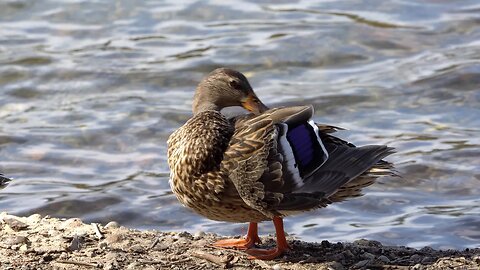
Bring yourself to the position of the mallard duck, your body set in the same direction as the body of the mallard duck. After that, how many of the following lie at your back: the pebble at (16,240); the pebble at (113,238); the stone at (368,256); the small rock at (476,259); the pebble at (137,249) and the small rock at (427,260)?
3

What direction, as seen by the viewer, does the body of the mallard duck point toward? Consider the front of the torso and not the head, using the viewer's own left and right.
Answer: facing to the left of the viewer

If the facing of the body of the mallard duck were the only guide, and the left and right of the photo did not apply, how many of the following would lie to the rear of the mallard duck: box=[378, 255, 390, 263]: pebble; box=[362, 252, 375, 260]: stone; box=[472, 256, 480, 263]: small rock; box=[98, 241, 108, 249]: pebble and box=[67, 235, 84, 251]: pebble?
3

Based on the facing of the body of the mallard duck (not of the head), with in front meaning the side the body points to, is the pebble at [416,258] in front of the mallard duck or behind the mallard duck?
behind

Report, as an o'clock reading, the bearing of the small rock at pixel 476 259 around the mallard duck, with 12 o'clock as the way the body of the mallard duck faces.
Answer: The small rock is roughly at 6 o'clock from the mallard duck.

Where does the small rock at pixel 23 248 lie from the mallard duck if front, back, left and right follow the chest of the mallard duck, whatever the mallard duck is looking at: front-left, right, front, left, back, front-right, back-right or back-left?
front

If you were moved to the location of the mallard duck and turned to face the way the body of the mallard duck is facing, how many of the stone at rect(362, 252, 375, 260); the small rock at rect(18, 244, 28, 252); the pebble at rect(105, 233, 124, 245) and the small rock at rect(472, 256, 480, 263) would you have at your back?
2

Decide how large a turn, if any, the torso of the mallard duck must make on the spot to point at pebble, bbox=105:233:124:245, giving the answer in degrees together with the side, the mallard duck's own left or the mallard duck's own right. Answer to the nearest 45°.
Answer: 0° — it already faces it

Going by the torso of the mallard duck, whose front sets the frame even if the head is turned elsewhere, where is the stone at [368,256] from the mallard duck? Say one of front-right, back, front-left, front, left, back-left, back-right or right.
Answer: back

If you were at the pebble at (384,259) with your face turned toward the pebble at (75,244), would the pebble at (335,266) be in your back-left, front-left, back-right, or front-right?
front-left

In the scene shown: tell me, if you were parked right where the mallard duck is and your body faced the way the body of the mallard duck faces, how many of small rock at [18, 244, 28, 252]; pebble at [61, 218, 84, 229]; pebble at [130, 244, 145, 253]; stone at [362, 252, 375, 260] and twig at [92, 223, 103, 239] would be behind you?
1

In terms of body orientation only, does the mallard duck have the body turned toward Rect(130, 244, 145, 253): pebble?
yes

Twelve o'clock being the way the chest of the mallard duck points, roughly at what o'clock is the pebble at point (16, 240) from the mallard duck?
The pebble is roughly at 12 o'clock from the mallard duck.

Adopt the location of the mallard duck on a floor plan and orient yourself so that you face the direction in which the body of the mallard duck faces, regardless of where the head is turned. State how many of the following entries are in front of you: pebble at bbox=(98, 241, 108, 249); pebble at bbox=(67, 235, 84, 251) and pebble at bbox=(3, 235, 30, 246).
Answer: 3
